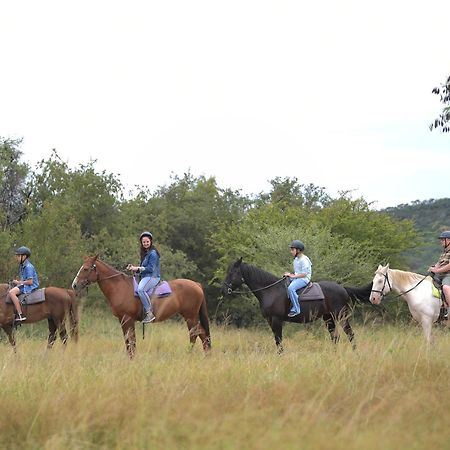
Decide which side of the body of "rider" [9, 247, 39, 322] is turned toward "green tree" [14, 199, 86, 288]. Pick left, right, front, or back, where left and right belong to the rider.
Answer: right

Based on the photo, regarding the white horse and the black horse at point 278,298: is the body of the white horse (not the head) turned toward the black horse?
yes

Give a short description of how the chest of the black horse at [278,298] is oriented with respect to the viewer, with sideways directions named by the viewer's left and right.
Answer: facing to the left of the viewer

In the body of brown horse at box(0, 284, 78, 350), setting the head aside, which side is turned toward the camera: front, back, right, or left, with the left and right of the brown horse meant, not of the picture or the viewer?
left

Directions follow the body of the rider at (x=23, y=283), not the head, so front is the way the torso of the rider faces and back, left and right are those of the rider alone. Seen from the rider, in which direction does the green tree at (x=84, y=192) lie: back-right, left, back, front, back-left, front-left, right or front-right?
right

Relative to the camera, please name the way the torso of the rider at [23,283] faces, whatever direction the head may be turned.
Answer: to the viewer's left

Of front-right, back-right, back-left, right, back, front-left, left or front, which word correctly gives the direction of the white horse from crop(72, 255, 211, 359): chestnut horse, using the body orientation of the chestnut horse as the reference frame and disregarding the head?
back

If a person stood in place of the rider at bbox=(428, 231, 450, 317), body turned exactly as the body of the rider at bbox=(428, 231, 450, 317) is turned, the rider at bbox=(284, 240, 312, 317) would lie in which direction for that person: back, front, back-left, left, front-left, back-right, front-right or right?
front

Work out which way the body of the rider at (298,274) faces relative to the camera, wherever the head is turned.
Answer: to the viewer's left

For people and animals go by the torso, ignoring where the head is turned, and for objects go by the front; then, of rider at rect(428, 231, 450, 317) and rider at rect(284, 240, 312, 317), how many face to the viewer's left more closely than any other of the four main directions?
2

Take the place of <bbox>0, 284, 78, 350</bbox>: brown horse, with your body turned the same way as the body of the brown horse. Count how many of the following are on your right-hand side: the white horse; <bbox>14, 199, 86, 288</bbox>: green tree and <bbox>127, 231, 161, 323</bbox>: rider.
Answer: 1

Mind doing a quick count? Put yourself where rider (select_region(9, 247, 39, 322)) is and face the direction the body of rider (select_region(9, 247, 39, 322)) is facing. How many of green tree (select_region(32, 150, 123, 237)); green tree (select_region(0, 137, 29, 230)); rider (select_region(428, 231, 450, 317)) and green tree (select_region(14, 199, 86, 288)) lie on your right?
3

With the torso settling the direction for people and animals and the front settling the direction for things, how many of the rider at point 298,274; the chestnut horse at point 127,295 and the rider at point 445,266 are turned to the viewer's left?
3
